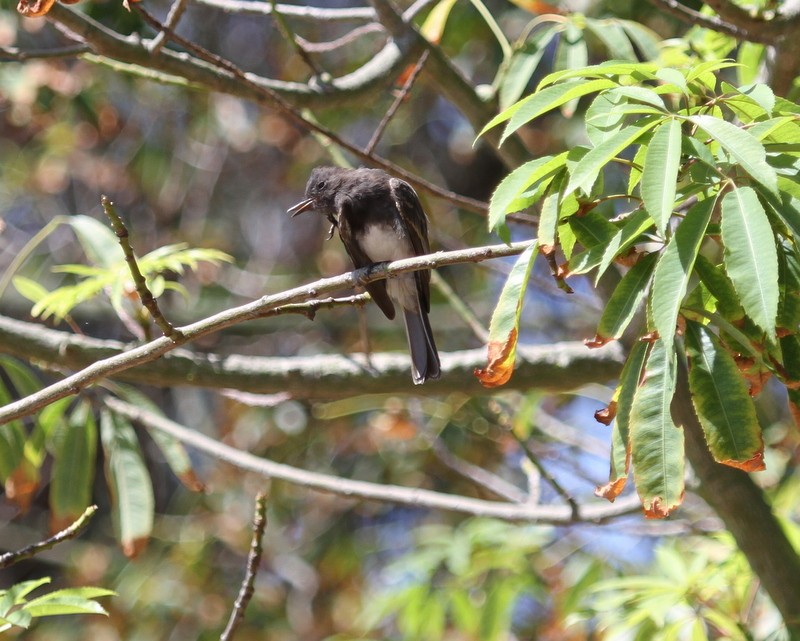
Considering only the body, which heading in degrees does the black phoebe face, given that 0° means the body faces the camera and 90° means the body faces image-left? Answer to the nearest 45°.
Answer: approximately 45°

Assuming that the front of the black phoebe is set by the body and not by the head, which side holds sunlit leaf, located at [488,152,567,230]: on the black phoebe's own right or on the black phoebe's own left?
on the black phoebe's own left

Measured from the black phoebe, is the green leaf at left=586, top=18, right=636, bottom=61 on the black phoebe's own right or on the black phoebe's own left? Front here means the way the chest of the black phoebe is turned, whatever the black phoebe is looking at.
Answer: on the black phoebe's own left

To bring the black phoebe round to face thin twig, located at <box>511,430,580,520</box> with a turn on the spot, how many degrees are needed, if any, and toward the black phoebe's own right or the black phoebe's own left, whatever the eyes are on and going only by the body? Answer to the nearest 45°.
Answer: approximately 180°

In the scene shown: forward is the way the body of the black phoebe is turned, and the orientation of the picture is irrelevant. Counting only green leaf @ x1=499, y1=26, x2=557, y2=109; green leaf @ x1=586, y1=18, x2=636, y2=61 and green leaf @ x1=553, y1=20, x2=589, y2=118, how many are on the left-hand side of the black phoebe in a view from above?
3
